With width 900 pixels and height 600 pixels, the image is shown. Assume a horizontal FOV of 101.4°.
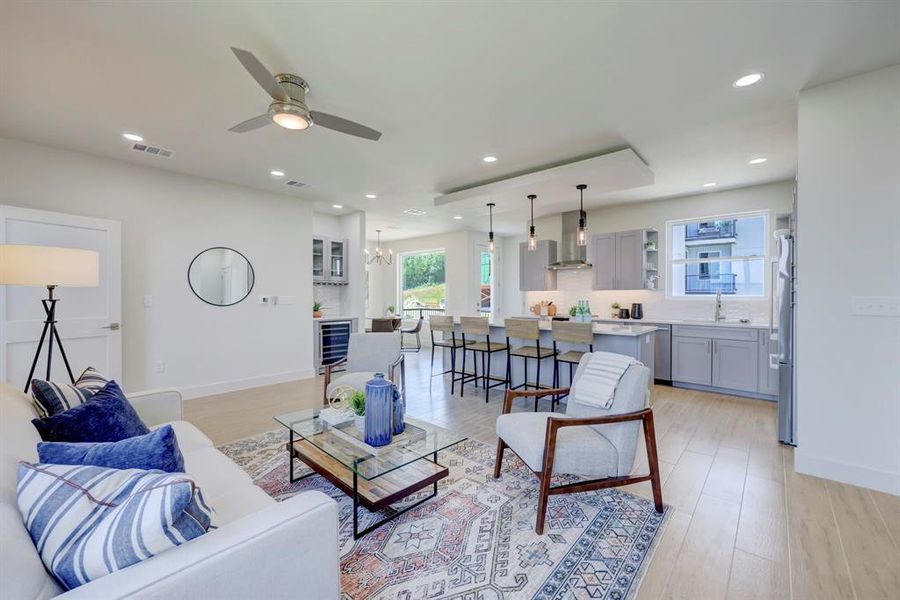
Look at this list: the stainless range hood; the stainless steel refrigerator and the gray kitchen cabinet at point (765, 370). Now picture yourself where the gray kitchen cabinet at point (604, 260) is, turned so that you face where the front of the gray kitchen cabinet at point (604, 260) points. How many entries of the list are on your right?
1

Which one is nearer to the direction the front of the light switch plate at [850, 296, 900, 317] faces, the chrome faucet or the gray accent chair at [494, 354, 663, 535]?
the gray accent chair

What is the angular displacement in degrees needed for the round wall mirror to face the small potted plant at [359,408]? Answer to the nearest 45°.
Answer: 0° — it already faces it

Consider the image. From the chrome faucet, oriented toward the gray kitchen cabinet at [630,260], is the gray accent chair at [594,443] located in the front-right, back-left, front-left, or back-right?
front-left

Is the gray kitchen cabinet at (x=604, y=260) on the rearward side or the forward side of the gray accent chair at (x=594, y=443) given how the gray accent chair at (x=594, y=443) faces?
on the rearward side

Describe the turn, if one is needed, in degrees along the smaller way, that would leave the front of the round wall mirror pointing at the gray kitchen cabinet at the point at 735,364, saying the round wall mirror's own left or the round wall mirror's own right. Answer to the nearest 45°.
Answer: approximately 45° to the round wall mirror's own left

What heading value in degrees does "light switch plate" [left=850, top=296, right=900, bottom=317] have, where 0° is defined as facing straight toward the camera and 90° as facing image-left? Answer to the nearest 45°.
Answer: approximately 0°

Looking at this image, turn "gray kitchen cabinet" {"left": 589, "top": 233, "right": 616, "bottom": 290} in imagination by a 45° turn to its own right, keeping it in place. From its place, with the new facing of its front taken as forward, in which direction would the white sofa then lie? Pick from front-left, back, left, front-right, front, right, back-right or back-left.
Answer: front-left

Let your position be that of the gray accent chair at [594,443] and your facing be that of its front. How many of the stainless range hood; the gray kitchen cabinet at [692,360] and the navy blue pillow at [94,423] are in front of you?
1

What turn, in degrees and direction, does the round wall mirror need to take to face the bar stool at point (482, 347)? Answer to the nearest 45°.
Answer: approximately 45° to its left

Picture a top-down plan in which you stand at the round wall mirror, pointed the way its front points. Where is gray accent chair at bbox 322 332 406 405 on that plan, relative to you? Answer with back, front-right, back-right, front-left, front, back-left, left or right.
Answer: front-left

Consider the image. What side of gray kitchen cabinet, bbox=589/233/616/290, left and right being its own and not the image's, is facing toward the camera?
front

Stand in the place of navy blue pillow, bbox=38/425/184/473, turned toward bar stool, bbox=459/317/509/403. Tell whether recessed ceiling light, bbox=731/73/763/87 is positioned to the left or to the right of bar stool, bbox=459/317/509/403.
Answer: right

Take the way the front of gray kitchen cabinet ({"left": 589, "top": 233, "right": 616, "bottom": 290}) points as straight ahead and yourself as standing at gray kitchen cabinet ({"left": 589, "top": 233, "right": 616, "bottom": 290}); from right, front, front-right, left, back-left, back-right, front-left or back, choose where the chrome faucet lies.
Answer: left

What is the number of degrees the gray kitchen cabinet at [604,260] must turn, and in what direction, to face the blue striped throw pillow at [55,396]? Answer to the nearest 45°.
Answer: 0° — it already faces it

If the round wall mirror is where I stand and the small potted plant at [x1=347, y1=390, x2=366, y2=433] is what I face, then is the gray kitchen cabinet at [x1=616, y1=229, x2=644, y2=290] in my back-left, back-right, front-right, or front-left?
front-left

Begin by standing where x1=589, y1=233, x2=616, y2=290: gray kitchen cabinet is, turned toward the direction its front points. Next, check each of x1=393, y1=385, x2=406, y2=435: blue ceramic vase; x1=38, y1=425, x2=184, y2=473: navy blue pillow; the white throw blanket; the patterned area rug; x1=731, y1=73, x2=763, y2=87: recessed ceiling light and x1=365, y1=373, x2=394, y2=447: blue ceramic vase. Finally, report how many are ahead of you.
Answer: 6

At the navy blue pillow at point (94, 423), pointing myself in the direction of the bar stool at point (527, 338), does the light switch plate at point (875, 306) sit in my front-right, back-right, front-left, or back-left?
front-right

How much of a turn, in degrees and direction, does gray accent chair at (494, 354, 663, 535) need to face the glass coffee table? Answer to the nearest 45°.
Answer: approximately 45° to its right

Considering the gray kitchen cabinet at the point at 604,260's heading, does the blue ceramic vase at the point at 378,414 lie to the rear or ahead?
ahead
